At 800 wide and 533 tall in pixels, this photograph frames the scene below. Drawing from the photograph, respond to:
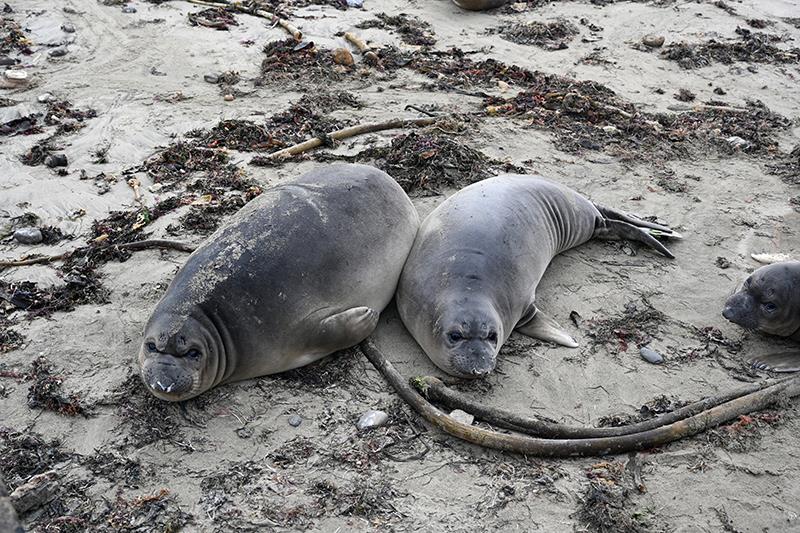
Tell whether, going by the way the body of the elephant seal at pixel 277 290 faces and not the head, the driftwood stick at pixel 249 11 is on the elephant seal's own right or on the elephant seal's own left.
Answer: on the elephant seal's own right

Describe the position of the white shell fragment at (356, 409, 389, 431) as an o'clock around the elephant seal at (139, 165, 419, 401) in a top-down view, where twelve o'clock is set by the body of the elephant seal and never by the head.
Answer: The white shell fragment is roughly at 9 o'clock from the elephant seal.

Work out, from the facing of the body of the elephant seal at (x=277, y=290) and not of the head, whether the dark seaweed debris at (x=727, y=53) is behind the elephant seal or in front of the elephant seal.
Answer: behind

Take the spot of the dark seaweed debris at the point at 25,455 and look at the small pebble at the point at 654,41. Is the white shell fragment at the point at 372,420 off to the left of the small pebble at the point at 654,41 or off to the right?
right

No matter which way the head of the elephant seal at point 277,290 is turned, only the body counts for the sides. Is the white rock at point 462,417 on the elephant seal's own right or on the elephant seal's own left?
on the elephant seal's own left

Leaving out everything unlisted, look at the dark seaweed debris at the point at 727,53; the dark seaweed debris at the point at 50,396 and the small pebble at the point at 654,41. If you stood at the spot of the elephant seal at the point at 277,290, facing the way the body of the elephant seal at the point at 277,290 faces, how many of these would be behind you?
2

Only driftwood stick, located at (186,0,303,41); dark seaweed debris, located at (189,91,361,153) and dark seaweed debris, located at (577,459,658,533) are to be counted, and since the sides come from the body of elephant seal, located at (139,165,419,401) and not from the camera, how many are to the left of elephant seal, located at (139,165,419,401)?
1

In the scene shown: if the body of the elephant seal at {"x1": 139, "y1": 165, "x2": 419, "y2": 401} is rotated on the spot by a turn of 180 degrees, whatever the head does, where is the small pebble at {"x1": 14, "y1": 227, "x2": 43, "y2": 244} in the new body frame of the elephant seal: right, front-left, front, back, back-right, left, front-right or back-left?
left

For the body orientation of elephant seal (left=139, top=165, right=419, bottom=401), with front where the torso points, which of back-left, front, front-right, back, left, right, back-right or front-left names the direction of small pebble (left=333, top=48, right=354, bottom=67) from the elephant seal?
back-right

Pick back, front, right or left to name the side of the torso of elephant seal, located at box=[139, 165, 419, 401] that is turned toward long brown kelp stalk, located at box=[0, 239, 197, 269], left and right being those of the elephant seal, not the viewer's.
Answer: right

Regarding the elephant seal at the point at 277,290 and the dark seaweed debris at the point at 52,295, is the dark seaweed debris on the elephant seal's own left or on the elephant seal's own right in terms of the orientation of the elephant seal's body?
on the elephant seal's own right

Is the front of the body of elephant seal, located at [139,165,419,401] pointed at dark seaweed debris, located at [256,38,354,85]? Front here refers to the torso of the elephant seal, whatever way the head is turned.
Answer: no

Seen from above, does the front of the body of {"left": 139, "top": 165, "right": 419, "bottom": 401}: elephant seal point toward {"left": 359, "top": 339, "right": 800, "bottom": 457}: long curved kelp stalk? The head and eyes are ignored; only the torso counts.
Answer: no

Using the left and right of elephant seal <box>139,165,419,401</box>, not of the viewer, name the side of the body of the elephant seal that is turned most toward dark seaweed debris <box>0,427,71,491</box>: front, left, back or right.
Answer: front

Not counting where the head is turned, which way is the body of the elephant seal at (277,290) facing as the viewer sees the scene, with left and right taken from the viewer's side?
facing the viewer and to the left of the viewer

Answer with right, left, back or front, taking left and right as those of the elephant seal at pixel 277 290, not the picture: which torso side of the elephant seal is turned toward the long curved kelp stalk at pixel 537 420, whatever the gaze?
left

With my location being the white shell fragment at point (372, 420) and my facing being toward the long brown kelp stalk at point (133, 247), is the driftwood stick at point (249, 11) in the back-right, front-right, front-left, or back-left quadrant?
front-right

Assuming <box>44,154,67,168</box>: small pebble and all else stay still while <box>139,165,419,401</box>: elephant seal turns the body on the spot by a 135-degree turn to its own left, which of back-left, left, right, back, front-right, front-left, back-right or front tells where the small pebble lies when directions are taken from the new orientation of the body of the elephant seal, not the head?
back-left

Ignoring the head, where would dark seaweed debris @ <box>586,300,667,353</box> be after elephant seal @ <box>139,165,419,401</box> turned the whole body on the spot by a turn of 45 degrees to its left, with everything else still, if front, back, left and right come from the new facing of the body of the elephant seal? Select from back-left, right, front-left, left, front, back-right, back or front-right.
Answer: left
